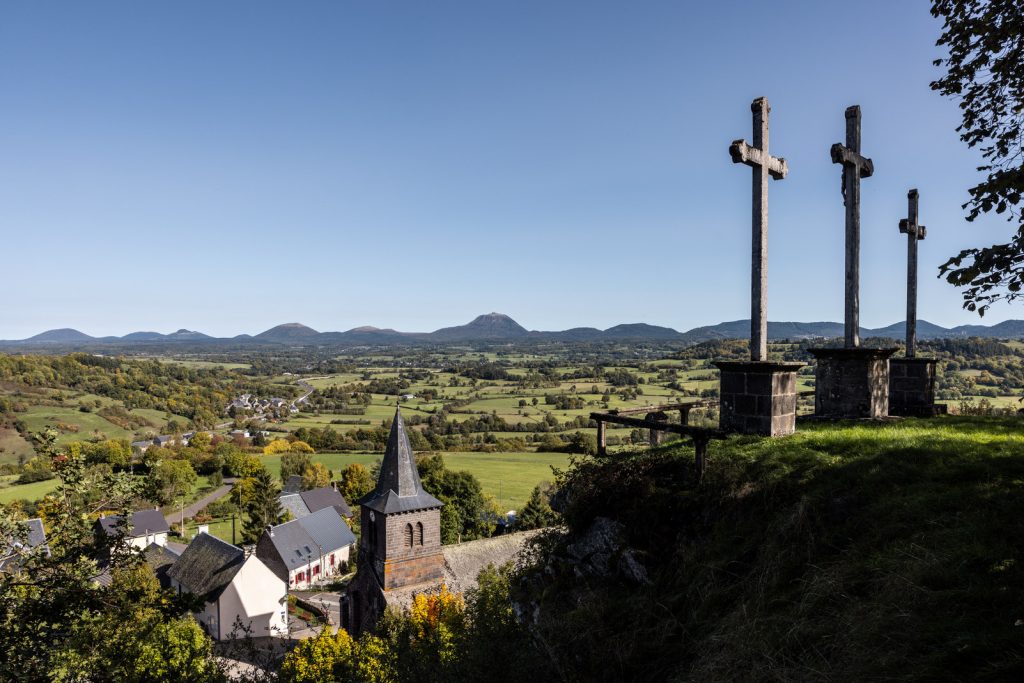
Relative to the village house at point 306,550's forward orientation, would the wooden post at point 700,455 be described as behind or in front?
in front

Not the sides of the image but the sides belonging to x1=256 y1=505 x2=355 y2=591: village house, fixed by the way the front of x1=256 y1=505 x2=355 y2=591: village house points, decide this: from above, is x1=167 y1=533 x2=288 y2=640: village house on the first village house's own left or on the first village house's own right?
on the first village house's own right

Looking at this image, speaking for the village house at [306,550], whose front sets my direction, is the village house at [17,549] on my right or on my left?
on my right

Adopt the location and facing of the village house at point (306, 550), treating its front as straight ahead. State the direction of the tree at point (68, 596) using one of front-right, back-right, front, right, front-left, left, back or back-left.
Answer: front-right
